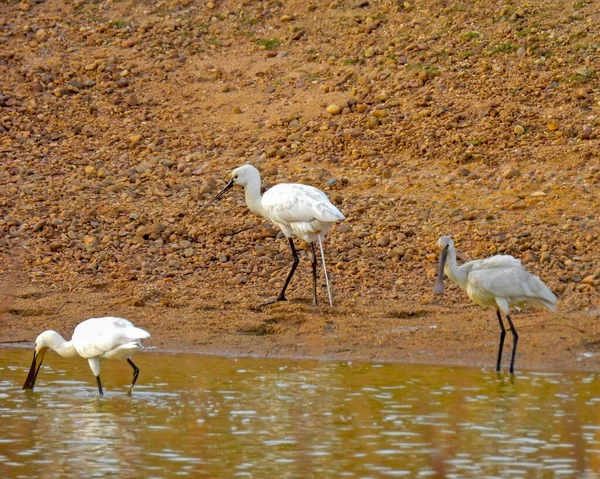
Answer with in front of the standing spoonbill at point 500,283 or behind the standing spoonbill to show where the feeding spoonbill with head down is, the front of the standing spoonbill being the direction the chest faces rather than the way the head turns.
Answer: in front

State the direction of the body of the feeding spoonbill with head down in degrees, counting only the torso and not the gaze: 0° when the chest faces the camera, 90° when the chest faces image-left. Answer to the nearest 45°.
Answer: approximately 90°

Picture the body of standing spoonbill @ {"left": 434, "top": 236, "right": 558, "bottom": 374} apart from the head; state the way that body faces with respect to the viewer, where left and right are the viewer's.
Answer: facing to the left of the viewer

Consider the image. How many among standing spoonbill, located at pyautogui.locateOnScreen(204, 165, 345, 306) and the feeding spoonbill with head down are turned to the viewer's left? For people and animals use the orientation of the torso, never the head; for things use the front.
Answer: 2

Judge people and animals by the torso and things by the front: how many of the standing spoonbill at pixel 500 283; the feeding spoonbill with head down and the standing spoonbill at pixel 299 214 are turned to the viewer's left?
3

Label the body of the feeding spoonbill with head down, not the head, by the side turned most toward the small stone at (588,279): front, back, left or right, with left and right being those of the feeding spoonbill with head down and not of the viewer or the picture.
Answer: back

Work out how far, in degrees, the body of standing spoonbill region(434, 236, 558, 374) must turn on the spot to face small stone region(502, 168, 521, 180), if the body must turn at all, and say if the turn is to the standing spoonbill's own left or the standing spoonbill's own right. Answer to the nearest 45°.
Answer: approximately 90° to the standing spoonbill's own right

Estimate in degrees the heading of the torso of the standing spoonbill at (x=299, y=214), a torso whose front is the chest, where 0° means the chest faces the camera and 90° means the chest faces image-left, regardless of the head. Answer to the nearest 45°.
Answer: approximately 90°

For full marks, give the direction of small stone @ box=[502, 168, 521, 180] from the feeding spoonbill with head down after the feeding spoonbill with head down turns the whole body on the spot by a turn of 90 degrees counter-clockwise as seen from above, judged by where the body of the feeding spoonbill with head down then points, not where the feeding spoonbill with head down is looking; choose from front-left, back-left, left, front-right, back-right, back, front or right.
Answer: back-left

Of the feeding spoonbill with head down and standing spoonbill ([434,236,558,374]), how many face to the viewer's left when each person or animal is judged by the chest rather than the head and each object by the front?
2

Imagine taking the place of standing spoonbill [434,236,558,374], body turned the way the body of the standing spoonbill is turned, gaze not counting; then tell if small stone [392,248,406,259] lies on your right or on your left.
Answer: on your right
